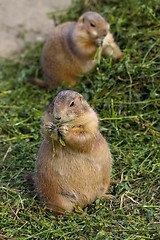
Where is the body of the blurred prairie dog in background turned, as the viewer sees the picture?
to the viewer's right

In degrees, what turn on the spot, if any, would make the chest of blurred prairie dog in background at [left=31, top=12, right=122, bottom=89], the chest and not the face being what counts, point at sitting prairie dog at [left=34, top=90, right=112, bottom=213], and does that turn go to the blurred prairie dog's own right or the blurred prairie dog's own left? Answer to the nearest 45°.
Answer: approximately 90° to the blurred prairie dog's own right
